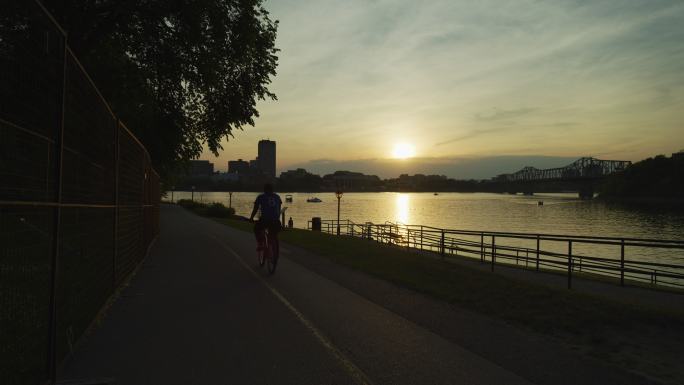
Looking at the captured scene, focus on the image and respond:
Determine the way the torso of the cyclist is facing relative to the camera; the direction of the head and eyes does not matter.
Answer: away from the camera

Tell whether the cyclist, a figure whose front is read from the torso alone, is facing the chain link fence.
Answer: no

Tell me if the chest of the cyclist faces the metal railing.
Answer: no
